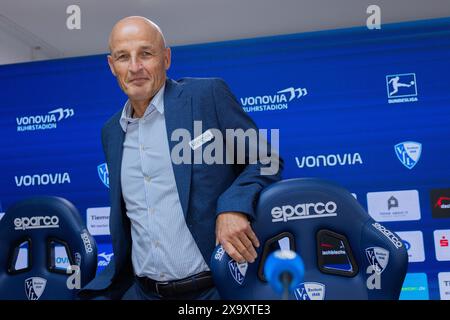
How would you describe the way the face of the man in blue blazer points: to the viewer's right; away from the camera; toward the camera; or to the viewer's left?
toward the camera

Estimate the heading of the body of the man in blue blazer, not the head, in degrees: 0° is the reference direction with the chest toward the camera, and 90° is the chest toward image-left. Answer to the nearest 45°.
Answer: approximately 45°
